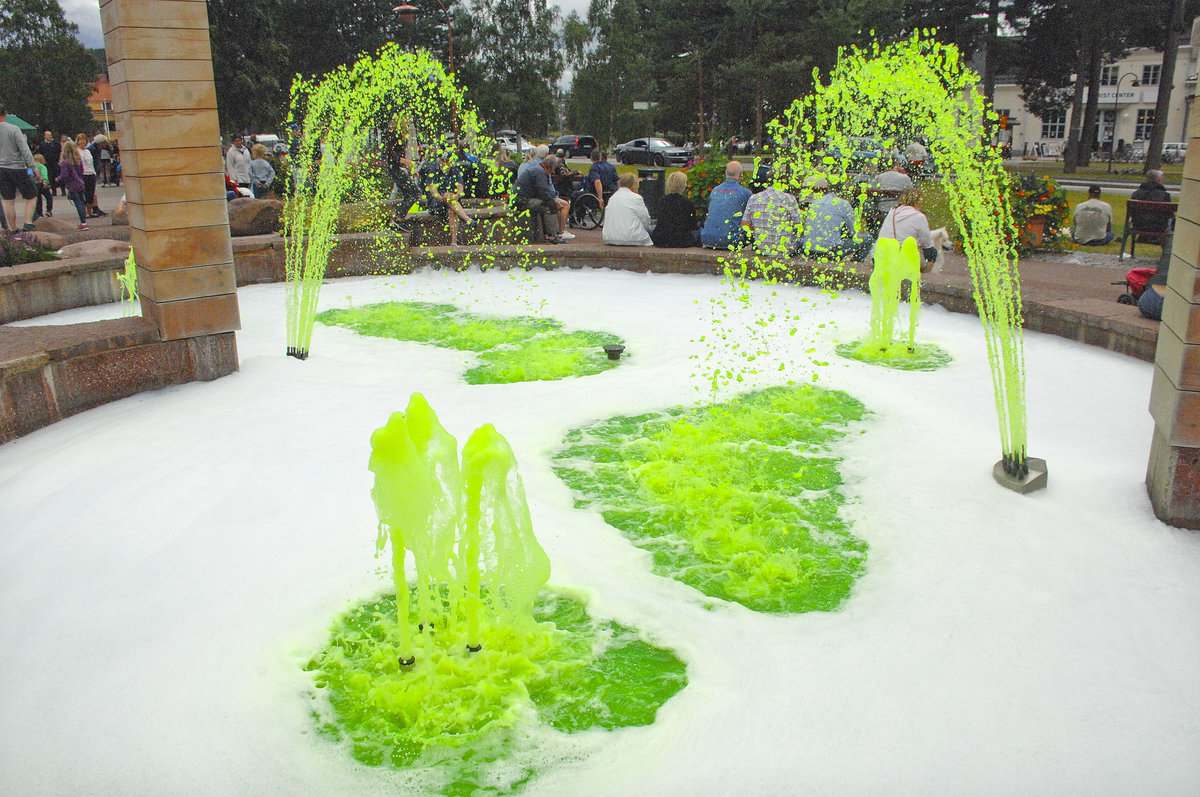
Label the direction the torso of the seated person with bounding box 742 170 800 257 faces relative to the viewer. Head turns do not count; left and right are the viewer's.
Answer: facing away from the viewer

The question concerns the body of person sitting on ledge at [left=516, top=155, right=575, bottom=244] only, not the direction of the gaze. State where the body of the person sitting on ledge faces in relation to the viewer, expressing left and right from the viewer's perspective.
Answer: facing to the right of the viewer

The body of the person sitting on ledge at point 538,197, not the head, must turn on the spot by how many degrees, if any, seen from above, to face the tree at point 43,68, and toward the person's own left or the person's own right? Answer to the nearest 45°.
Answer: approximately 135° to the person's own left

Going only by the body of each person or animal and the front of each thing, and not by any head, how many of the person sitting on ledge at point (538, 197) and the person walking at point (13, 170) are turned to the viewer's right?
1

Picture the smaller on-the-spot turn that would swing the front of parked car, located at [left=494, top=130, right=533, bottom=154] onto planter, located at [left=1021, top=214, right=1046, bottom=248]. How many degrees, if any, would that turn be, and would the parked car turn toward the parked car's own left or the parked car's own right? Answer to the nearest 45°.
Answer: approximately 45° to the parked car's own right

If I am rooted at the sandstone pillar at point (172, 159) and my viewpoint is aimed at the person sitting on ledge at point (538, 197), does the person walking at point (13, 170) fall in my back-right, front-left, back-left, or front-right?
front-left

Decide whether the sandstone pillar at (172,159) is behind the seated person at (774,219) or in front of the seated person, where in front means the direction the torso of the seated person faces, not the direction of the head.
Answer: behind

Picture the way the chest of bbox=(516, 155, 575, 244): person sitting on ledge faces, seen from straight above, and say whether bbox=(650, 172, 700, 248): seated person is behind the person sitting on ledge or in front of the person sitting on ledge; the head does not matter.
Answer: in front

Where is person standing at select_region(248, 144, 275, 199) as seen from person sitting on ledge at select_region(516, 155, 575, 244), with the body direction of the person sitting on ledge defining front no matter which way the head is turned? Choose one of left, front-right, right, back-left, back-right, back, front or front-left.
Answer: back-left

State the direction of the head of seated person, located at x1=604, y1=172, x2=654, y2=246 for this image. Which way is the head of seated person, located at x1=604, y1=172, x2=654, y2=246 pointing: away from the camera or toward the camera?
away from the camera
